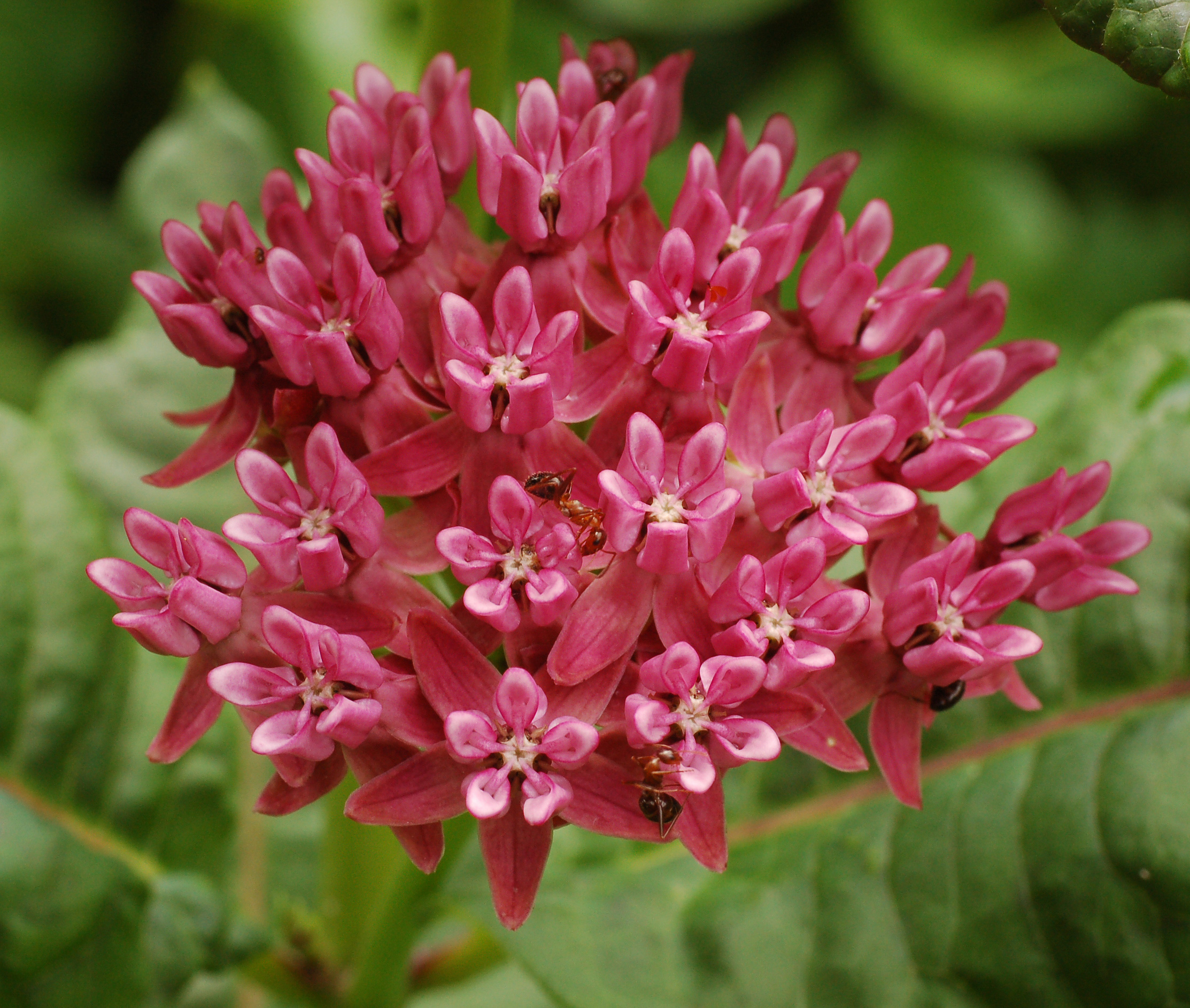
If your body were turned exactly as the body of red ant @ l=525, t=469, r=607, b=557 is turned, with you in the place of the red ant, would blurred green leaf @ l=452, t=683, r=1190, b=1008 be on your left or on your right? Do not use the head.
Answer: on your left

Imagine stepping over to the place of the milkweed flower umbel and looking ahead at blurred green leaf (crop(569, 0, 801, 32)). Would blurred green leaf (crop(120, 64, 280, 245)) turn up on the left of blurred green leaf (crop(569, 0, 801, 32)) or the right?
left
